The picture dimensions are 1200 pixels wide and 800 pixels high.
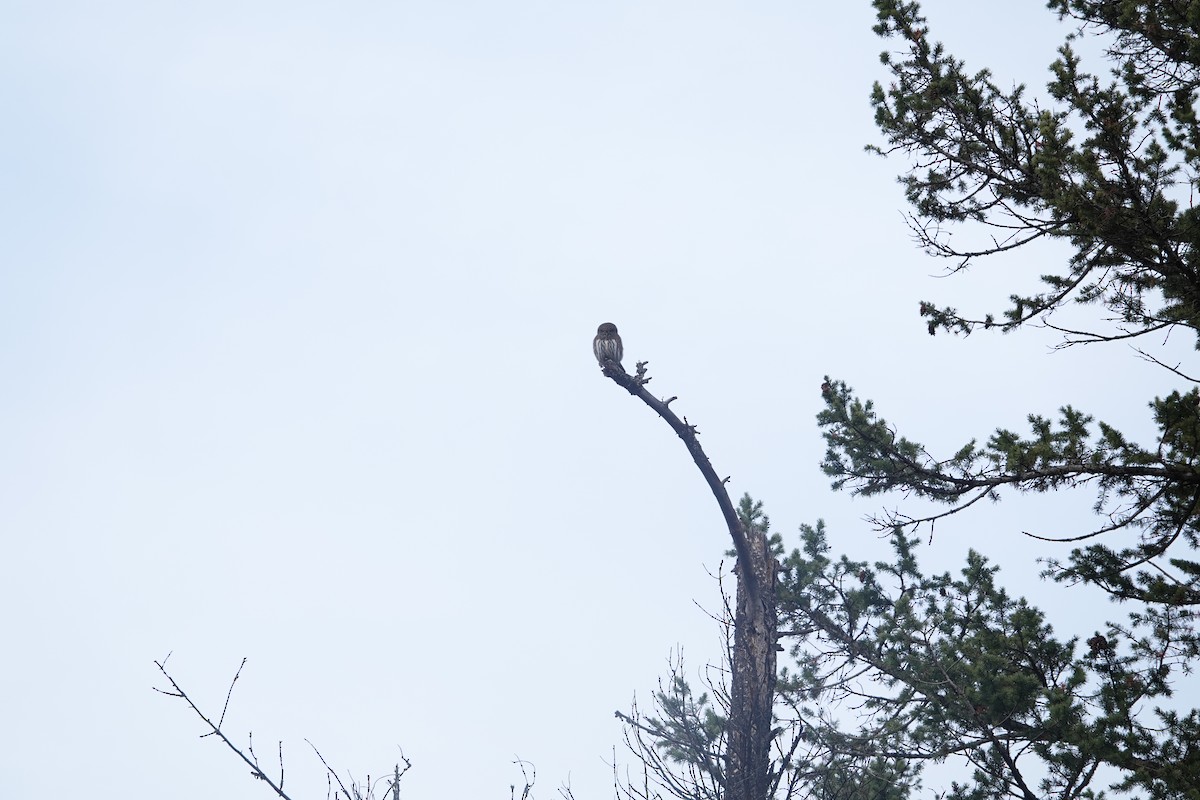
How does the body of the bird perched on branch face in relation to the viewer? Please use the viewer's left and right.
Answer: facing the viewer
